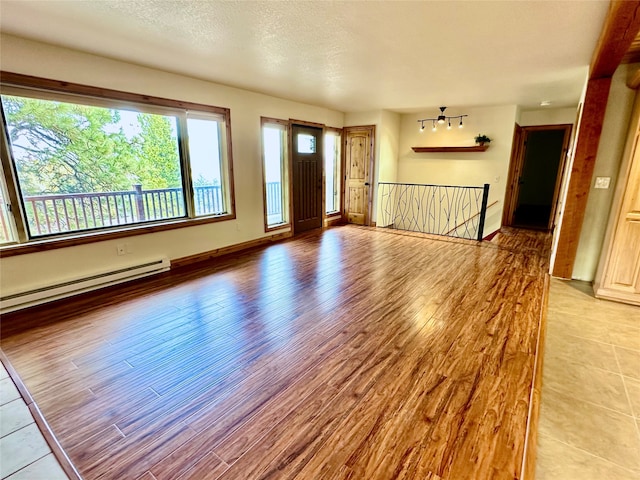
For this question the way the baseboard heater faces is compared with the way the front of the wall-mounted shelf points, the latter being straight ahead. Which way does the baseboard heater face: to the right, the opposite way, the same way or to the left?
to the left

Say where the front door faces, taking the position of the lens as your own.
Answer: facing the viewer and to the right of the viewer

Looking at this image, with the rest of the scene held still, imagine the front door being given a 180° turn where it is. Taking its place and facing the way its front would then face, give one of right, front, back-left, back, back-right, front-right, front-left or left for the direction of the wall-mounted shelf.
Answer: back-right

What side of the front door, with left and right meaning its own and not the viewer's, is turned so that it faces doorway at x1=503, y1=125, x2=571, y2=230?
left

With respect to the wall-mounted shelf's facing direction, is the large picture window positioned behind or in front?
in front

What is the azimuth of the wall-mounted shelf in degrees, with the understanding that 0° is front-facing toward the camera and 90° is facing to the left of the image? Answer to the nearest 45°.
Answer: approximately 0°

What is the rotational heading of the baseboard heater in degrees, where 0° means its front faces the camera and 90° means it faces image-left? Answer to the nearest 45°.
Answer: approximately 315°

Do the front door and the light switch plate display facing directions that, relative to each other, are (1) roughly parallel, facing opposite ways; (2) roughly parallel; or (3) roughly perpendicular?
roughly perpendicular

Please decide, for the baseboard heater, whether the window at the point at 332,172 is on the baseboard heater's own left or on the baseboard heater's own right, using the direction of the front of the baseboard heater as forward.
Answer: on the baseboard heater's own left

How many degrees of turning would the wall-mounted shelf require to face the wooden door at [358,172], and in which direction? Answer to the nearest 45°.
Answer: approximately 90° to its right

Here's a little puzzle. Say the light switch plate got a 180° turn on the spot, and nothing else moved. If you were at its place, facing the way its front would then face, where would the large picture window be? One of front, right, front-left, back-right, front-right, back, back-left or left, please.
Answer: back-left
